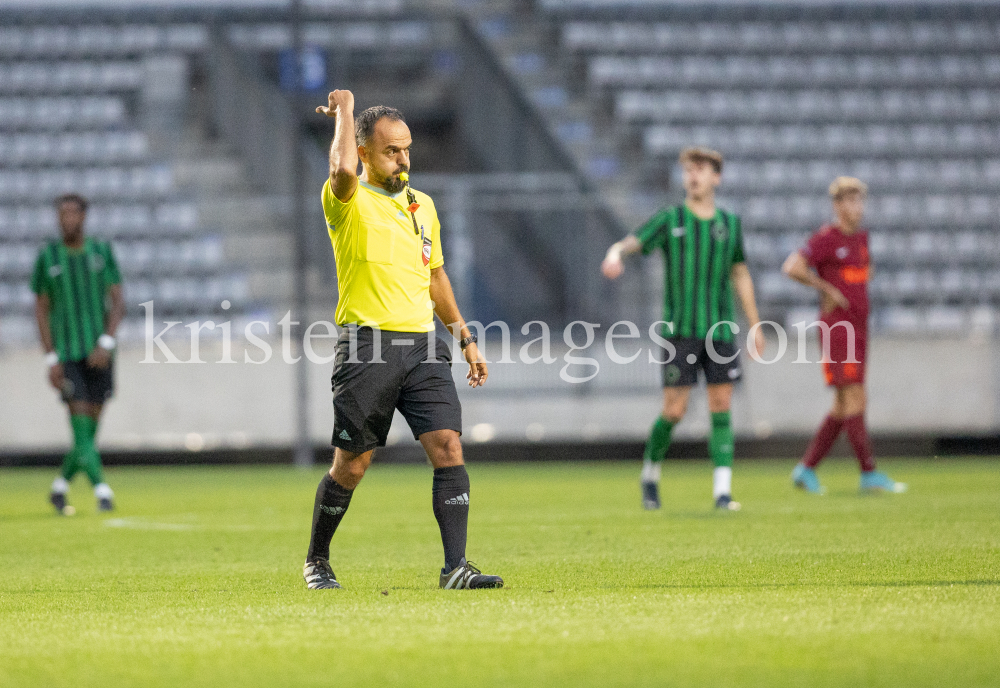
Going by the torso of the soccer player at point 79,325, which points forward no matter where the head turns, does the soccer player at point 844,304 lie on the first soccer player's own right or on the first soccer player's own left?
on the first soccer player's own left

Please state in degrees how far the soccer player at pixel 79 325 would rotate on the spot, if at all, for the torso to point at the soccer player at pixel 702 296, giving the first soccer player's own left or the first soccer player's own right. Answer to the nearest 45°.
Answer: approximately 45° to the first soccer player's own left

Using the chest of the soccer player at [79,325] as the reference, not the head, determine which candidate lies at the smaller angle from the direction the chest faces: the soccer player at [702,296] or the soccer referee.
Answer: the soccer referee

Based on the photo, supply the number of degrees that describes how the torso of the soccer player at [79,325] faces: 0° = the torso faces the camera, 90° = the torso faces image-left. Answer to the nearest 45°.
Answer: approximately 0°

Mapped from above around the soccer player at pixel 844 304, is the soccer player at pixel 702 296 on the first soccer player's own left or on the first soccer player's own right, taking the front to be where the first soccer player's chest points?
on the first soccer player's own right

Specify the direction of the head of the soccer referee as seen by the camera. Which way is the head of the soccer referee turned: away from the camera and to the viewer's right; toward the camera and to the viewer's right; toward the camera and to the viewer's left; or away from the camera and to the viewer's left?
toward the camera and to the viewer's right

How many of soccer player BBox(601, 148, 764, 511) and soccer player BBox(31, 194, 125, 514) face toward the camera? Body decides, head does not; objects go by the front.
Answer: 2

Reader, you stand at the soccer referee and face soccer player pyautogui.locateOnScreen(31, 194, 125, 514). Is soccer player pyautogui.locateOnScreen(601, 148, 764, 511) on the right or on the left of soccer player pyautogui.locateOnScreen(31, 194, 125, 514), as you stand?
right

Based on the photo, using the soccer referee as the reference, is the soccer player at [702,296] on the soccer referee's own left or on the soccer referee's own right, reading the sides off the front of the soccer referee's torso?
on the soccer referee's own left

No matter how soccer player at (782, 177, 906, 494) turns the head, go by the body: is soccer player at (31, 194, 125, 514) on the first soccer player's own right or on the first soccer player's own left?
on the first soccer player's own right

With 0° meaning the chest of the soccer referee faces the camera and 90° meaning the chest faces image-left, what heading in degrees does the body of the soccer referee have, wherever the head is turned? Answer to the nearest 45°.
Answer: approximately 315°

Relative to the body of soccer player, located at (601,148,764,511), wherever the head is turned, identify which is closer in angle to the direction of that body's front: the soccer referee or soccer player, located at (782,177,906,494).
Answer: the soccer referee
